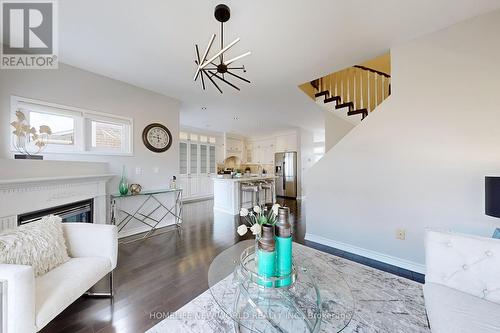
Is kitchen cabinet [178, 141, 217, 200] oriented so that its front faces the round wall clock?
no

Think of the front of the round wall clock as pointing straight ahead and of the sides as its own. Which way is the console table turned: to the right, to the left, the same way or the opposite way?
the same way

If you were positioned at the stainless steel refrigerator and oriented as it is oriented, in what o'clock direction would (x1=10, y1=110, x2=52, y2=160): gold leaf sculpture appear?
The gold leaf sculpture is roughly at 1 o'clock from the stainless steel refrigerator.

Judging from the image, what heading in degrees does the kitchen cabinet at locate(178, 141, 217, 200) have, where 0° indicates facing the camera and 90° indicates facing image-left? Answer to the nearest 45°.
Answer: approximately 315°

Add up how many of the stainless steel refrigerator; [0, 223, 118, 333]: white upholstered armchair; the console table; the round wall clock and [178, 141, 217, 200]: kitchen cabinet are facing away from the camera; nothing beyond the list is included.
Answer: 0

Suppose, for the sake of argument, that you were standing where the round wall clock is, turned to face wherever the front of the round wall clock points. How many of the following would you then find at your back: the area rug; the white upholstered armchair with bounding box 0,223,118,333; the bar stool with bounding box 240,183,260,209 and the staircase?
0

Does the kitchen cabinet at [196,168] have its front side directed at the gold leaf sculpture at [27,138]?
no

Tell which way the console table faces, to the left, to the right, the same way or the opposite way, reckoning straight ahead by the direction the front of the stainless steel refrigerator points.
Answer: to the left

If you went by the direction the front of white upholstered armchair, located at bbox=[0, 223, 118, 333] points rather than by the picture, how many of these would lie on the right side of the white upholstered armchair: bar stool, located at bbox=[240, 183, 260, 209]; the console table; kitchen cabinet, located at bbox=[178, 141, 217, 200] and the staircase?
0

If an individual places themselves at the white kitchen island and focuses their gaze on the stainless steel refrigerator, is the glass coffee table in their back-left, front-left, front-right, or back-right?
back-right

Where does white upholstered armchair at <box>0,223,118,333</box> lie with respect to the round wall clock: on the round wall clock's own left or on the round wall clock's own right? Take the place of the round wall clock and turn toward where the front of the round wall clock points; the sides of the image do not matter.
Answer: on the round wall clock's own right

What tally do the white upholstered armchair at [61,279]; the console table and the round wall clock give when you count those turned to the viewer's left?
0

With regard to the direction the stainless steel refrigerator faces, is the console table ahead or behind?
ahead

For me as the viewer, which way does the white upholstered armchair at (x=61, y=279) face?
facing the viewer and to the right of the viewer

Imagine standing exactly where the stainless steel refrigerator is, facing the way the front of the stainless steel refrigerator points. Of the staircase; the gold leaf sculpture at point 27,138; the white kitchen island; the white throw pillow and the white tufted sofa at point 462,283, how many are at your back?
0

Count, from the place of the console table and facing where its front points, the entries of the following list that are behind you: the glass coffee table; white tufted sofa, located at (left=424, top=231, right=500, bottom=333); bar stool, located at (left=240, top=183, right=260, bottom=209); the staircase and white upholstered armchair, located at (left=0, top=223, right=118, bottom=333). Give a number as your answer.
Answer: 0

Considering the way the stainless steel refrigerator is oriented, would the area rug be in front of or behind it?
in front

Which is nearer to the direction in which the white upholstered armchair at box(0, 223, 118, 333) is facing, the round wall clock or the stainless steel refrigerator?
the stainless steel refrigerator

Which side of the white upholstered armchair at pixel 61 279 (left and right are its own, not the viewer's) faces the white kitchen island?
left

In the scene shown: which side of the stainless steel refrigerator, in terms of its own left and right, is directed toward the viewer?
front
